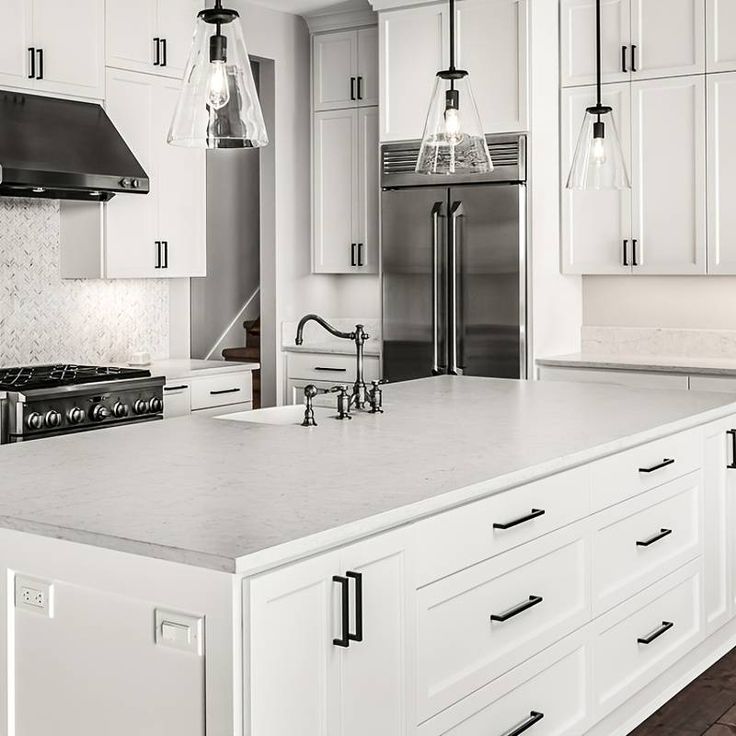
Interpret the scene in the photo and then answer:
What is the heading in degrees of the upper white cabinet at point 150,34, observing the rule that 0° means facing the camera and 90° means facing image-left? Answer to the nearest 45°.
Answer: approximately 315°

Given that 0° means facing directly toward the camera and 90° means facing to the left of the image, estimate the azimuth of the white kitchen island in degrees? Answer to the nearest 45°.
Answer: approximately 315°

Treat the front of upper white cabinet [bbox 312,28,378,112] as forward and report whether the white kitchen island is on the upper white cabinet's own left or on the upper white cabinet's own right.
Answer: on the upper white cabinet's own left

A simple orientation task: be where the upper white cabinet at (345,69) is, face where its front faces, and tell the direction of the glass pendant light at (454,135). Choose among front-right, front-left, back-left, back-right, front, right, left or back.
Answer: front-left

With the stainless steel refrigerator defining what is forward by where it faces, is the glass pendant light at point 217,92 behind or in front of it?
in front

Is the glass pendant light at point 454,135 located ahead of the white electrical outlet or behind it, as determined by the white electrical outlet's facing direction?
behind

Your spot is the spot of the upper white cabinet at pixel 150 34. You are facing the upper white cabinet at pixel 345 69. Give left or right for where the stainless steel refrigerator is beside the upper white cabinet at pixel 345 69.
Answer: right
